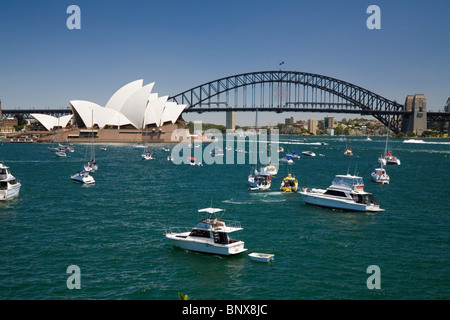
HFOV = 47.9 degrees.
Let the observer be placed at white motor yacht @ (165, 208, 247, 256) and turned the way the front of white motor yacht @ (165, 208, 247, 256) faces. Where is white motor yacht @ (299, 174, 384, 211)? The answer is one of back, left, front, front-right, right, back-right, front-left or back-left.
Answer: right

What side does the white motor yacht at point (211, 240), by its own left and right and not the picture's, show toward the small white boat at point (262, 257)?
back

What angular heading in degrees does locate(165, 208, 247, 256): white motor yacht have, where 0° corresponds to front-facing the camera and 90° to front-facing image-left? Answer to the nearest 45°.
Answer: approximately 135°

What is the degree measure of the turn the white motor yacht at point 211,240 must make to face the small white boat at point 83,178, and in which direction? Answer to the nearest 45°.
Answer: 0° — it already faces it

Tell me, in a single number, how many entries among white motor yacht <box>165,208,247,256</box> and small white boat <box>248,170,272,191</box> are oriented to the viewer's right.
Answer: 0

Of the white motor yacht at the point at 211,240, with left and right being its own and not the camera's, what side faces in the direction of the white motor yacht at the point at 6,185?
front
